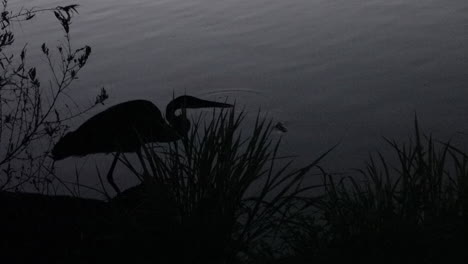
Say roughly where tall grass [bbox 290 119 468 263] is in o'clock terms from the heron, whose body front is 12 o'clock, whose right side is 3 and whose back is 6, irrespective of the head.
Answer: The tall grass is roughly at 2 o'clock from the heron.

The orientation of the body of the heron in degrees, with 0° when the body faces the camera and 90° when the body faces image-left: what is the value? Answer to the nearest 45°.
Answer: approximately 270°
